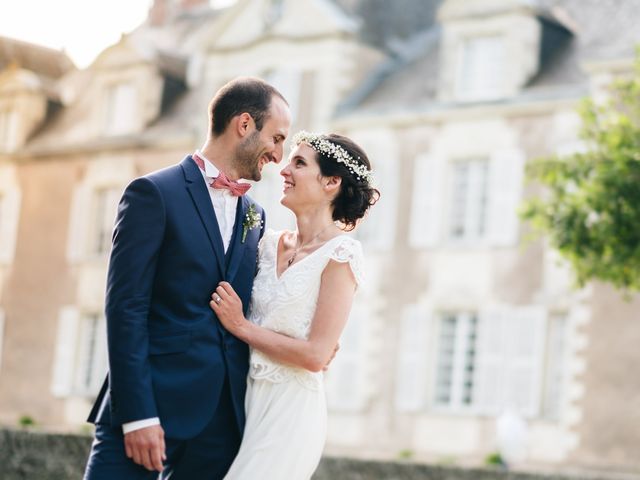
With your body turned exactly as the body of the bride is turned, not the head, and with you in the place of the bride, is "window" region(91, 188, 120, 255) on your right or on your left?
on your right

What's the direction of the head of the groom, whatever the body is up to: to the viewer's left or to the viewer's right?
to the viewer's right

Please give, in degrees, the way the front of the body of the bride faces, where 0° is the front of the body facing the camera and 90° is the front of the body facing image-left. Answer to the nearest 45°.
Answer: approximately 45°

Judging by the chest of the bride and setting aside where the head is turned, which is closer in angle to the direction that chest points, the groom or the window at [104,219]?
the groom

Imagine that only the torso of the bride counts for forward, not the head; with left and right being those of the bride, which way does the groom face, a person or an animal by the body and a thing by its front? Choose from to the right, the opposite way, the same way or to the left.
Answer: to the left

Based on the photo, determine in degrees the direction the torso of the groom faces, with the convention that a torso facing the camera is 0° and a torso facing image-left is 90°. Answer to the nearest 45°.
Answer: approximately 315°

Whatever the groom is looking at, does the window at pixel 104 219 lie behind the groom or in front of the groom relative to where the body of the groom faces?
behind

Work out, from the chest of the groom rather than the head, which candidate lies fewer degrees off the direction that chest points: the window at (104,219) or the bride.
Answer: the bride
